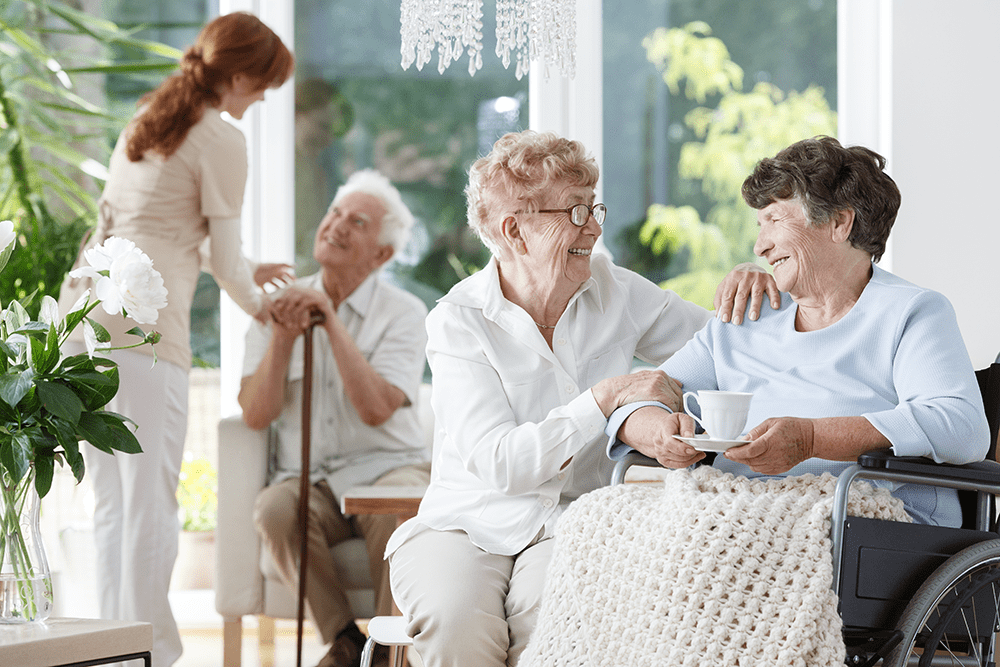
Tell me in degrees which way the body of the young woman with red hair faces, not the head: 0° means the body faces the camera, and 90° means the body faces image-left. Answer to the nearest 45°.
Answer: approximately 225°

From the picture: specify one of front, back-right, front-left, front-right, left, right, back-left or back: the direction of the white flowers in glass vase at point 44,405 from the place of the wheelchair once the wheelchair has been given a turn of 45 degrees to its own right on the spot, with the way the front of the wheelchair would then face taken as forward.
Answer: front

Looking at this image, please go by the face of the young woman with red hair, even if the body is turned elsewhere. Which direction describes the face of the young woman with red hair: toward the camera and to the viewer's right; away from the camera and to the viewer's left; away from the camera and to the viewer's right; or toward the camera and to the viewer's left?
away from the camera and to the viewer's right

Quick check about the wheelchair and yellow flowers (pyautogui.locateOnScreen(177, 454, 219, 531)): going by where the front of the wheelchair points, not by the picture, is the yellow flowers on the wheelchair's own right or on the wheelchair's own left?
on the wheelchair's own right

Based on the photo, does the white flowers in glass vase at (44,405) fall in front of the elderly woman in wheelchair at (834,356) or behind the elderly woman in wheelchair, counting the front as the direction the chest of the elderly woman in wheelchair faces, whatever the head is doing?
in front

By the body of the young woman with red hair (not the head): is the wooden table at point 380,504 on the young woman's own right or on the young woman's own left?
on the young woman's own right

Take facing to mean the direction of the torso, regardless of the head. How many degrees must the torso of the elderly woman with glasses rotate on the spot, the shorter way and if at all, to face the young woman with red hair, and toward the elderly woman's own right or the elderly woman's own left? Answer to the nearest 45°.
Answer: approximately 180°

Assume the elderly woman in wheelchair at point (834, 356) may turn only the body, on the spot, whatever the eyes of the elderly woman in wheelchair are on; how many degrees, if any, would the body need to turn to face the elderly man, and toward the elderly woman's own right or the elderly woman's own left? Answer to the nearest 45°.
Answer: approximately 90° to the elderly woman's own right

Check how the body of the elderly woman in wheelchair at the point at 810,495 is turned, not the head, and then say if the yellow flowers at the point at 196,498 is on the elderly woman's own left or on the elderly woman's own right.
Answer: on the elderly woman's own right

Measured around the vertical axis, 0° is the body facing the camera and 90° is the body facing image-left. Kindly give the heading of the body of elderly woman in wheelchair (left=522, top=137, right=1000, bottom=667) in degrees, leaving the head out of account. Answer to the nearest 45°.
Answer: approximately 45°

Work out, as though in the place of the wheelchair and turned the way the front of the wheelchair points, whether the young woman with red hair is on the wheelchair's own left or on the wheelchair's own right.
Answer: on the wheelchair's own right
